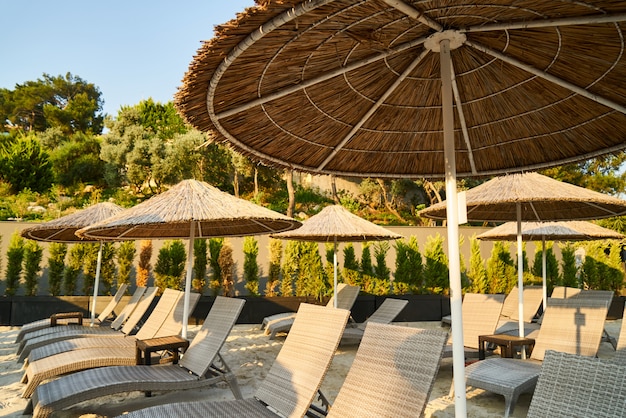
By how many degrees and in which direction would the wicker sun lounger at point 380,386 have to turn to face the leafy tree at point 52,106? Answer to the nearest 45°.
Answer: approximately 90° to its right

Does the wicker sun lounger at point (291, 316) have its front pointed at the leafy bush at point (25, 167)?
no

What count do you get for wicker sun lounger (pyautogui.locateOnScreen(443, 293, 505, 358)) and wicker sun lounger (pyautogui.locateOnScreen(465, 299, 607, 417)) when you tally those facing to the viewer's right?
0

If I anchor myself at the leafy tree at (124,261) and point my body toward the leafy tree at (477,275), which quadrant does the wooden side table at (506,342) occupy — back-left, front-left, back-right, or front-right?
front-right

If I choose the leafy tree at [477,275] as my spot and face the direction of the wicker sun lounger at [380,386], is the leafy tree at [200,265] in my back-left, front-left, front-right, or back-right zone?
front-right

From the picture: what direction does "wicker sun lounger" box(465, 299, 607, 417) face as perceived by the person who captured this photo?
facing the viewer and to the left of the viewer

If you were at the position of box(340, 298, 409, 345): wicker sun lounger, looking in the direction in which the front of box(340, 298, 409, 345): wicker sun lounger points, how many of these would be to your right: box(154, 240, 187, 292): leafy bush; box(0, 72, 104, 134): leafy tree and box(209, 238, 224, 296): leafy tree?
3

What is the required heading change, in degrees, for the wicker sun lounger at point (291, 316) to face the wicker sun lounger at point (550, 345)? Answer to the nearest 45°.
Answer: approximately 90° to its left

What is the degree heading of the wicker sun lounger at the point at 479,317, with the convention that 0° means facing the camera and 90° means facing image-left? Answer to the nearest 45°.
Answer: approximately 45°

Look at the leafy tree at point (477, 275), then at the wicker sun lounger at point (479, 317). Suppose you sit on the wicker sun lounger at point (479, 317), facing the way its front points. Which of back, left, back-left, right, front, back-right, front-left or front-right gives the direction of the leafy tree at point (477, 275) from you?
back-right

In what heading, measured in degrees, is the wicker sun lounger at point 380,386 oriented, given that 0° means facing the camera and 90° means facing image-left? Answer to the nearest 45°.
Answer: approximately 45°

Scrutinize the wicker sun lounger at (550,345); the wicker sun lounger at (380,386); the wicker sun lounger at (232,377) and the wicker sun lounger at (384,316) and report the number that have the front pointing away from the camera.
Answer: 0

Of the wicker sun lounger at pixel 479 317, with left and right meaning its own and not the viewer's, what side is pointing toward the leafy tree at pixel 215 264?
right

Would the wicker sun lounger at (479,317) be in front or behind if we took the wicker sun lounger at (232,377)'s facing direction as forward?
behind

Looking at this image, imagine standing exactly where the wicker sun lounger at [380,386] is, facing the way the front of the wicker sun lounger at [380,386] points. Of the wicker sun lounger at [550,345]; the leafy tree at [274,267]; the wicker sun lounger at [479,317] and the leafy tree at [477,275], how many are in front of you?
0

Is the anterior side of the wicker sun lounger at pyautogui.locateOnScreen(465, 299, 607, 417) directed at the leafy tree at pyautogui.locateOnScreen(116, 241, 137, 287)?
no

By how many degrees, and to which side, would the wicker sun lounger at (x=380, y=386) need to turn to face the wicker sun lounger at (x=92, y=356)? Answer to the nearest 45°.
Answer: approximately 90° to its right

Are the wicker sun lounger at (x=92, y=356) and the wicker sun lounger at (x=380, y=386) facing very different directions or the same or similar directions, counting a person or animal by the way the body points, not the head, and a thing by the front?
same or similar directions

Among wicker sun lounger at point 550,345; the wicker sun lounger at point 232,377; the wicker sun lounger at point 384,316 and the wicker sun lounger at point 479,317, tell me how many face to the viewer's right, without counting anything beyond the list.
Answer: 0

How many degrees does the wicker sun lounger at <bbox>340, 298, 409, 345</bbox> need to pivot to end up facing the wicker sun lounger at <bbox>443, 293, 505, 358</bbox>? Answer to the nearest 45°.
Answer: approximately 90° to its left
